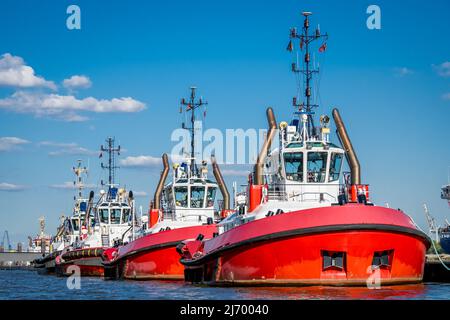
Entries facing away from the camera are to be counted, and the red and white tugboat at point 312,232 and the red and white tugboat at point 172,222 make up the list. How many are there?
0

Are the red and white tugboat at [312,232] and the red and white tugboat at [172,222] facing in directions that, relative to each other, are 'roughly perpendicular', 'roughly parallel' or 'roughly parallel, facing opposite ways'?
roughly parallel

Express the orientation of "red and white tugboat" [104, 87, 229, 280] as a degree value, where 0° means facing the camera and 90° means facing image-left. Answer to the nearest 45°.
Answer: approximately 315°

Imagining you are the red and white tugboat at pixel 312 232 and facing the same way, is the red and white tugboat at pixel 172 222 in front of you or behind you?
behind
